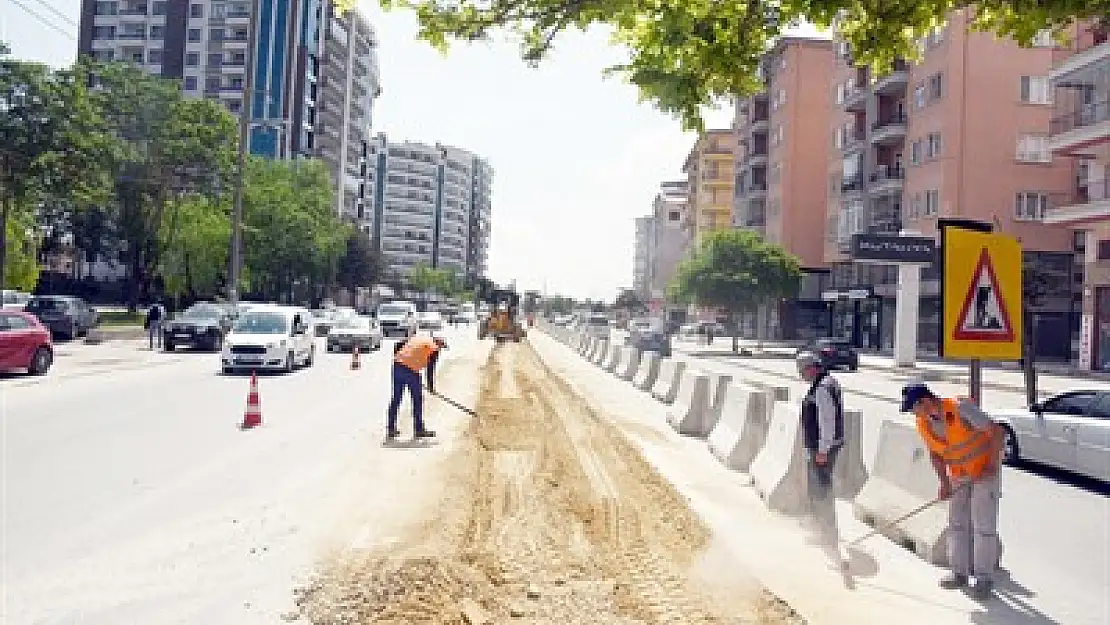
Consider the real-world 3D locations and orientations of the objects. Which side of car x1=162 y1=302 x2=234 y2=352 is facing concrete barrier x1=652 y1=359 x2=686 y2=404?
left

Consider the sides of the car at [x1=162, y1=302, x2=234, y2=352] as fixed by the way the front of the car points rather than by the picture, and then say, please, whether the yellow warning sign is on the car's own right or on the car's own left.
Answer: on the car's own left

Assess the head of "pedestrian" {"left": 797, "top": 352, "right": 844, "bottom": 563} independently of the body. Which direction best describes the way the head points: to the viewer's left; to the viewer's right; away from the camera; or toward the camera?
to the viewer's left

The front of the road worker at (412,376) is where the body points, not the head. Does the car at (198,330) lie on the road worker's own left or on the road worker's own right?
on the road worker's own left

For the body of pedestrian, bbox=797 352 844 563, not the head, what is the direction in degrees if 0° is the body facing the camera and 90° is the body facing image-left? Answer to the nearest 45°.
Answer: approximately 90°

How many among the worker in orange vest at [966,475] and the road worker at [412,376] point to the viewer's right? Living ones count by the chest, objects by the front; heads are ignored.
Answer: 1

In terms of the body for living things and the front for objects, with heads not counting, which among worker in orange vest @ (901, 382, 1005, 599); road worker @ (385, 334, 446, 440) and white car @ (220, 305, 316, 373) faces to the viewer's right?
the road worker

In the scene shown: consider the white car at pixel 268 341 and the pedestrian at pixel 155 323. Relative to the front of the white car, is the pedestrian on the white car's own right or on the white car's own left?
on the white car's own right
